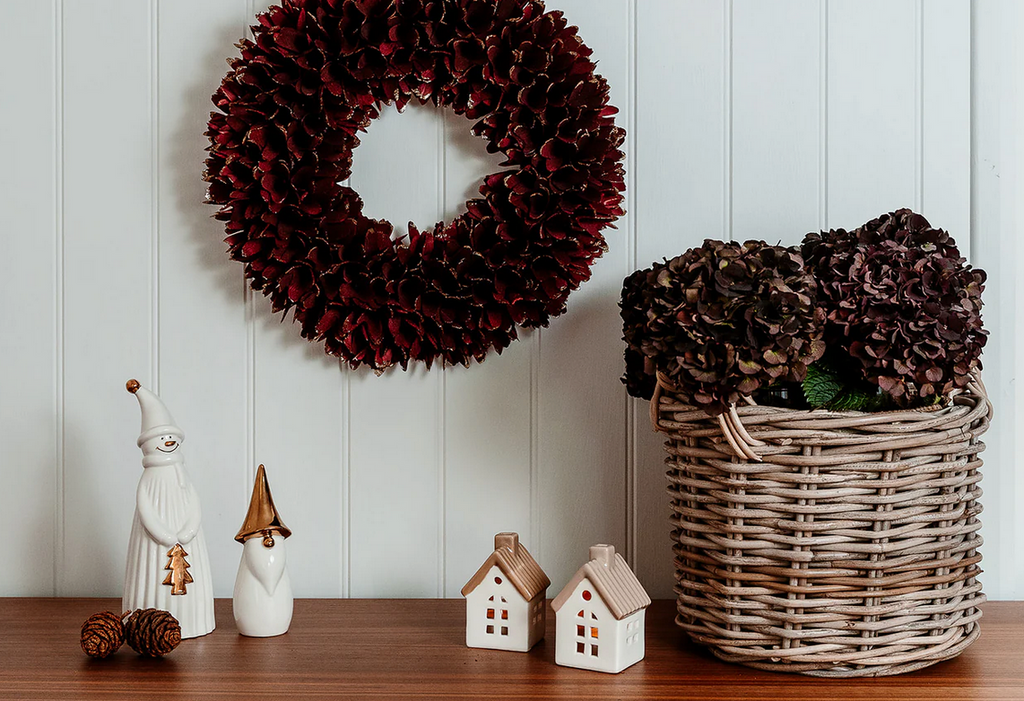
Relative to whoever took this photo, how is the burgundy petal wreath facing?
facing the viewer

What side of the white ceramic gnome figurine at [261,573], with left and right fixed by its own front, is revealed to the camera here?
front

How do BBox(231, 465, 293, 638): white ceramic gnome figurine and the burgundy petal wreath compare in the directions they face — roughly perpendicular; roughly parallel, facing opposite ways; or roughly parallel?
roughly parallel

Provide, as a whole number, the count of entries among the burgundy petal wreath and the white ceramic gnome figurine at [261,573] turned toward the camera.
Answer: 2

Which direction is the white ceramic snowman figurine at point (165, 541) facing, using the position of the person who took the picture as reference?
facing the viewer and to the right of the viewer

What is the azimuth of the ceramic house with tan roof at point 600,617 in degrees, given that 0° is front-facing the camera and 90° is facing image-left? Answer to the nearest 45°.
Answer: approximately 45°
